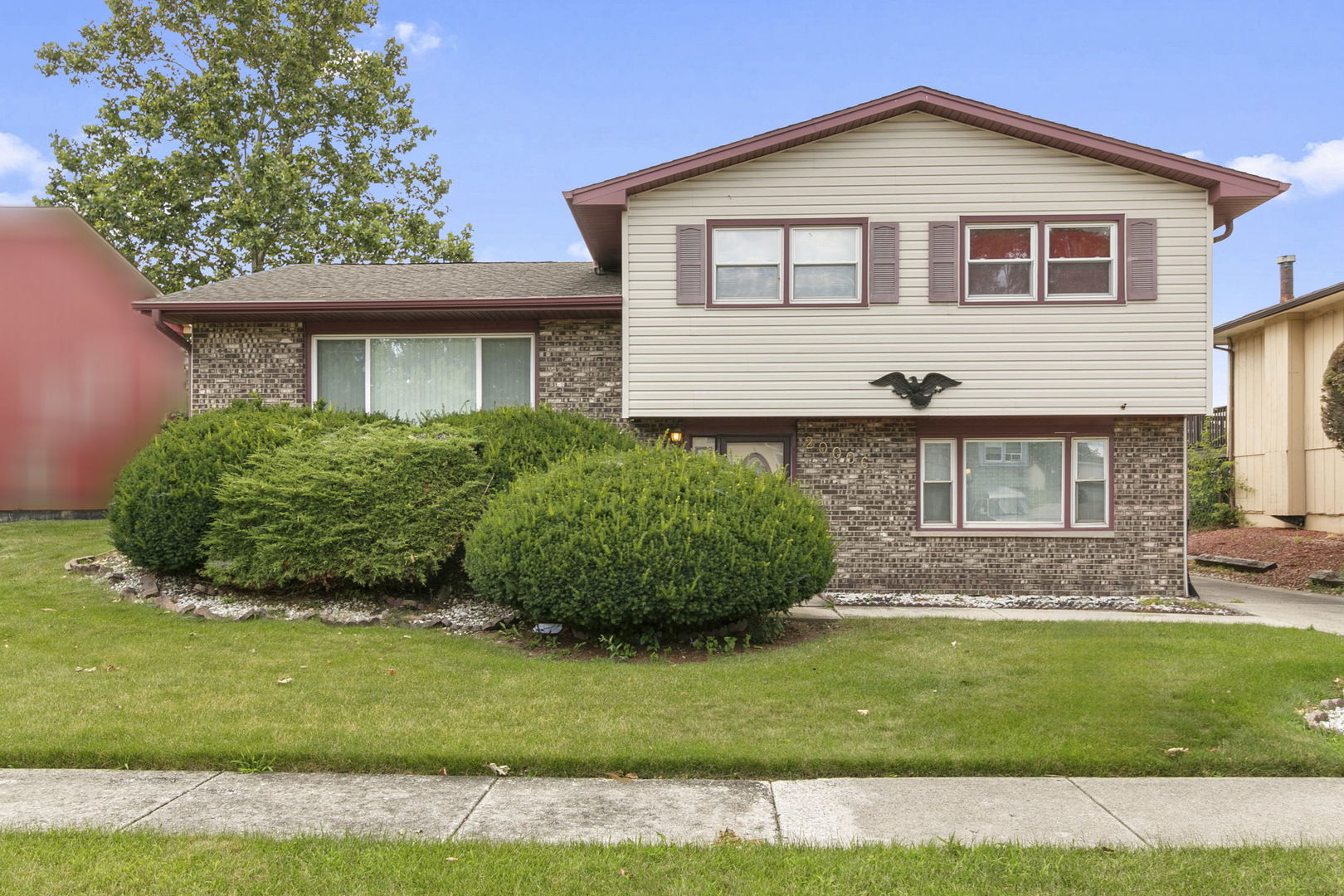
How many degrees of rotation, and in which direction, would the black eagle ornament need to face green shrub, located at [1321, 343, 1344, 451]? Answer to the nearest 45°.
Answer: approximately 135° to its left

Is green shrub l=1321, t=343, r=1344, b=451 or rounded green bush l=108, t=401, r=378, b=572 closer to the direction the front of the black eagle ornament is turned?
the rounded green bush

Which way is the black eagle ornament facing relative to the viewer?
toward the camera

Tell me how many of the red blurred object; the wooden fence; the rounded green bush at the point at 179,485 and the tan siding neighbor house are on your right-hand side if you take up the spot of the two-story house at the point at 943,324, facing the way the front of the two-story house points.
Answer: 2

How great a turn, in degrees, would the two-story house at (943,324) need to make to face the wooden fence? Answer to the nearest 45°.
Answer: approximately 135° to its left

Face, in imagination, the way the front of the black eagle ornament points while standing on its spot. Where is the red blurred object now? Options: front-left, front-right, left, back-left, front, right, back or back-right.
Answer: right

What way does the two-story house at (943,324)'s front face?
toward the camera

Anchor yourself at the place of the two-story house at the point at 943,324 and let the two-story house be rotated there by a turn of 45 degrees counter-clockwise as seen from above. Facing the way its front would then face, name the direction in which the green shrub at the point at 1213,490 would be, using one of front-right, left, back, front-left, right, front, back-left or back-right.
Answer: left

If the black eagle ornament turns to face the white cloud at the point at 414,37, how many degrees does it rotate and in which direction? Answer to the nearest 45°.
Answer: approximately 135° to its right

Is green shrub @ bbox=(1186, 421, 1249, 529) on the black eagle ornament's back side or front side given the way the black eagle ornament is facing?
on the back side

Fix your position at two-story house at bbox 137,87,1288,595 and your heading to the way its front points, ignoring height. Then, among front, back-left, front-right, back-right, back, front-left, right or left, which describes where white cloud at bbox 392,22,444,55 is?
back-right

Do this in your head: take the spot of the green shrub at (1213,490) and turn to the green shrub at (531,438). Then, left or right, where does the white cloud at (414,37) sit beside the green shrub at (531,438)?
right

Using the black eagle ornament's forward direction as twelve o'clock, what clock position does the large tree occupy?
The large tree is roughly at 4 o'clock from the black eagle ornament.

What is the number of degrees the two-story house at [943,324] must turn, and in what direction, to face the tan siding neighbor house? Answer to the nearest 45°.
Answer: approximately 135° to its left
